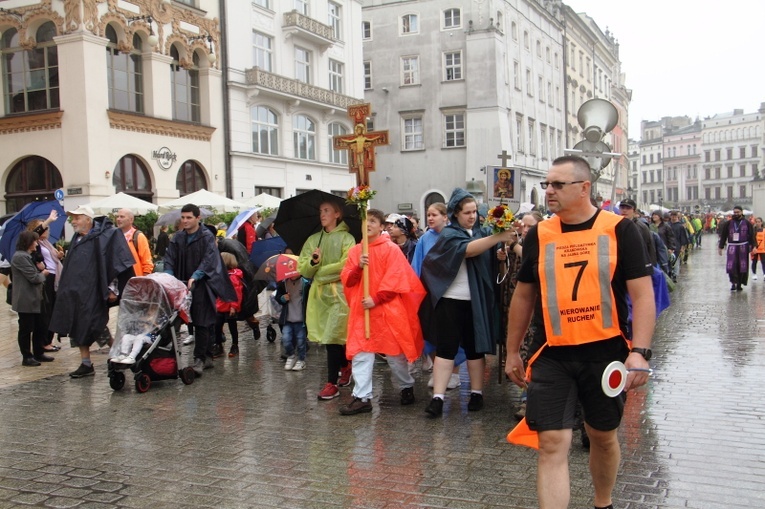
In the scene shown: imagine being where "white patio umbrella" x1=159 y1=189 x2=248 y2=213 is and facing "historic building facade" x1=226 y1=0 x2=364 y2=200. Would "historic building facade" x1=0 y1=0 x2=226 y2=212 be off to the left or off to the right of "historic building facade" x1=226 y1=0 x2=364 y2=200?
left

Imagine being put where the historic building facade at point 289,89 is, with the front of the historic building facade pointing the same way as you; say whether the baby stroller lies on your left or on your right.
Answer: on your right

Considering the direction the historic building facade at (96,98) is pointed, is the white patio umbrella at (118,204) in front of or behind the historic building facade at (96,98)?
in front

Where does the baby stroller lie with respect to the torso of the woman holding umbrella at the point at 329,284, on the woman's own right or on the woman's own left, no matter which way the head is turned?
on the woman's own right

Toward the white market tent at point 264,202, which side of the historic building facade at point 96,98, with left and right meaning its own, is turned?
front

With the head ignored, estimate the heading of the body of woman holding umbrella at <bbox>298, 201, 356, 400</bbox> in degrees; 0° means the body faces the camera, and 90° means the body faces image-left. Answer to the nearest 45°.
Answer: approximately 45°

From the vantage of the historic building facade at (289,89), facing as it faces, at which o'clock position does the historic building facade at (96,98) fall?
the historic building facade at (96,98) is roughly at 3 o'clock from the historic building facade at (289,89).

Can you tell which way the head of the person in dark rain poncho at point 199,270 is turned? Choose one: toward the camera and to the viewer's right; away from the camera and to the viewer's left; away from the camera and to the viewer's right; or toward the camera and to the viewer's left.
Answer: toward the camera and to the viewer's left

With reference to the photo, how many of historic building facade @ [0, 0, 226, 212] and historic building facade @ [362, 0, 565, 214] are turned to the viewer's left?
0

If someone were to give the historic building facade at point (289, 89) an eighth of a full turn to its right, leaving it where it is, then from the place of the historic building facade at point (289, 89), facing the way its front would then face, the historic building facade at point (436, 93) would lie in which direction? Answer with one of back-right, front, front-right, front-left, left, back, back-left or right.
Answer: back-left

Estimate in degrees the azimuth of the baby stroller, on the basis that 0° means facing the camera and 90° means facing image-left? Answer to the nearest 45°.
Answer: approximately 45°

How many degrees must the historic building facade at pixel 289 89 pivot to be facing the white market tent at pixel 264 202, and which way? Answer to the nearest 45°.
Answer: approximately 45° to its right
